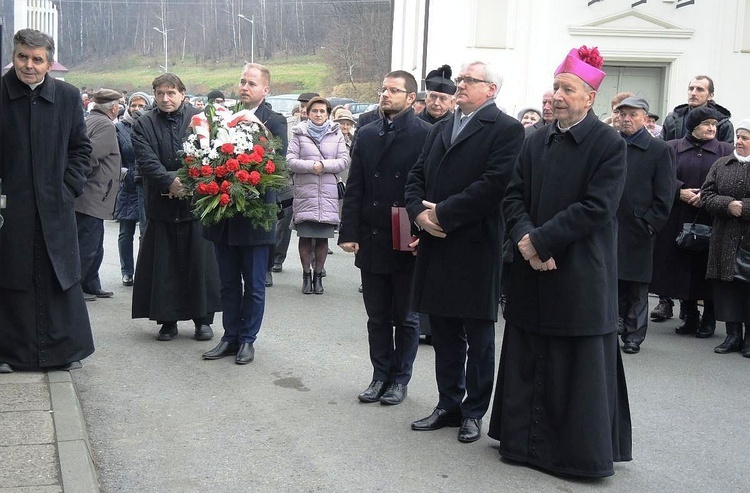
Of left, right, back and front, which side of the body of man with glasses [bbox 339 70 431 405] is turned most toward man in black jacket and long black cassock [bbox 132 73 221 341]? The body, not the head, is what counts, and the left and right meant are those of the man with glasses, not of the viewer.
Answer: right

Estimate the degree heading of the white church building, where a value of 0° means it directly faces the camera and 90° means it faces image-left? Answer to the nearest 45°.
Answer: approximately 0°

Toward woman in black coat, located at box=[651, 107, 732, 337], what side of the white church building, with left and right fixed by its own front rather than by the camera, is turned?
front

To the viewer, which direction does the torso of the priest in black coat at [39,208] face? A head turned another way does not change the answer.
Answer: toward the camera

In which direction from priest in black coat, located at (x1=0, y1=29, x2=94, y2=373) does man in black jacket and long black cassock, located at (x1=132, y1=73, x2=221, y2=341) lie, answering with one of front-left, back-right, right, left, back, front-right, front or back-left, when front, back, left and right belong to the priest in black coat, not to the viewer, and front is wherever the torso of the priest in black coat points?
back-left

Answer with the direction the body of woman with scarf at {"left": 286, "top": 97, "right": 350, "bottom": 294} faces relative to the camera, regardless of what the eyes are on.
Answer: toward the camera

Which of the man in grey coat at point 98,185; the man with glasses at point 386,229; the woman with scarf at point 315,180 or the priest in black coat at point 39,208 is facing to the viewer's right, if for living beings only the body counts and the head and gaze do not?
the man in grey coat

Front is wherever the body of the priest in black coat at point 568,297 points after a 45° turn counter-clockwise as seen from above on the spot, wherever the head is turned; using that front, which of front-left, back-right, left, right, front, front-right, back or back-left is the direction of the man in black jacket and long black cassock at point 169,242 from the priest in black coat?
back-right

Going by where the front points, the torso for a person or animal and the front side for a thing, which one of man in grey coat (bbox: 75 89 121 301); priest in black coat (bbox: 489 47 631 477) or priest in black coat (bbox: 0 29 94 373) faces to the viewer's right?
the man in grey coat

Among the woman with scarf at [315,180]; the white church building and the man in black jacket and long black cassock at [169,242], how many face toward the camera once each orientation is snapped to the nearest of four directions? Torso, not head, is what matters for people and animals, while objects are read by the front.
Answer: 3

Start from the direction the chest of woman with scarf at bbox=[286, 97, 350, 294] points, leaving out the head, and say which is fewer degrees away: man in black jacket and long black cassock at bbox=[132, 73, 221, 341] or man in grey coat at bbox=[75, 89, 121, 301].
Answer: the man in black jacket and long black cassock

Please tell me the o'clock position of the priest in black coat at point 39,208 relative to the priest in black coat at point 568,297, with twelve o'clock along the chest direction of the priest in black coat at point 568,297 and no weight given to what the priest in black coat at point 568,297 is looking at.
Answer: the priest in black coat at point 39,208 is roughly at 2 o'clock from the priest in black coat at point 568,297.

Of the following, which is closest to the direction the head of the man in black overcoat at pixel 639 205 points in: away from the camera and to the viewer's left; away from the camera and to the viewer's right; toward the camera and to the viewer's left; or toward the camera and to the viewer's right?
toward the camera and to the viewer's left

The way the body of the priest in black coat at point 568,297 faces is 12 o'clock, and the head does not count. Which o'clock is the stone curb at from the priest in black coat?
The stone curb is roughly at 1 o'clock from the priest in black coat.
